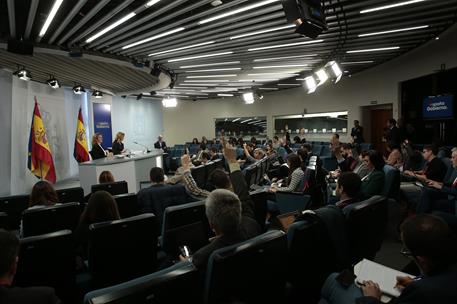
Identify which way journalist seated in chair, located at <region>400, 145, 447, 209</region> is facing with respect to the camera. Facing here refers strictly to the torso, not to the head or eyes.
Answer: to the viewer's left

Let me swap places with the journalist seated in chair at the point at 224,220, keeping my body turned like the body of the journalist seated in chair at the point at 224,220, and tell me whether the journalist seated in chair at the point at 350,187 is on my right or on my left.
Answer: on my right

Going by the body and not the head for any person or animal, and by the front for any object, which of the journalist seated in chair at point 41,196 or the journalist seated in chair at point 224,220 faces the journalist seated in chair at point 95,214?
the journalist seated in chair at point 224,220

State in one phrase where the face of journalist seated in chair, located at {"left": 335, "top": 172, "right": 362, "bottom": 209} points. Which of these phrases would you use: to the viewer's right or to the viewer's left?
to the viewer's left

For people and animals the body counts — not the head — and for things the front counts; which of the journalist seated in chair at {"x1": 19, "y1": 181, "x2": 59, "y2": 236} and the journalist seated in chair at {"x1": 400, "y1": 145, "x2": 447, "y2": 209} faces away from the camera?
the journalist seated in chair at {"x1": 19, "y1": 181, "x2": 59, "y2": 236}

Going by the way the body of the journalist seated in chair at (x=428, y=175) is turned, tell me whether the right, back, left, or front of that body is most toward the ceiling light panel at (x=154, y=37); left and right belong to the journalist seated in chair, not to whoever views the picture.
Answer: front

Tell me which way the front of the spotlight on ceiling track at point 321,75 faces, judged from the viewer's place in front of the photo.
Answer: facing to the left of the viewer

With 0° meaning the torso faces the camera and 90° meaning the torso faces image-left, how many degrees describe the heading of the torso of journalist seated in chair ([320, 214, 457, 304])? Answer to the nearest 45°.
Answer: approximately 135°

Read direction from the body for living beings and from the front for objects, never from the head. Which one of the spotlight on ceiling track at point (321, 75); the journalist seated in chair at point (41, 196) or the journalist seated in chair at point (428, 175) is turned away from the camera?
the journalist seated in chair at point (41, 196)

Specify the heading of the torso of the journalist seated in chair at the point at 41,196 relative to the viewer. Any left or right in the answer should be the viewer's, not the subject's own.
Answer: facing away from the viewer

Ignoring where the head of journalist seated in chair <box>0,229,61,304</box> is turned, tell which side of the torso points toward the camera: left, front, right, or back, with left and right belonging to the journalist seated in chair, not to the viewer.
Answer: back

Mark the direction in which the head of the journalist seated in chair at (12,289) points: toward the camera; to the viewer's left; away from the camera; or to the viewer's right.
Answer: away from the camera

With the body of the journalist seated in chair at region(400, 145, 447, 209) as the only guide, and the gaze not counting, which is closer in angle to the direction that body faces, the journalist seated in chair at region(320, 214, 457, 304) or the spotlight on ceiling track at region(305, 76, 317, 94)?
the spotlight on ceiling track

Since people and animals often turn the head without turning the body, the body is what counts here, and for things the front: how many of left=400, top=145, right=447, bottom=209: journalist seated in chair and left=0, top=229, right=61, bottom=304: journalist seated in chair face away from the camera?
1
